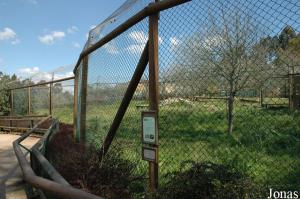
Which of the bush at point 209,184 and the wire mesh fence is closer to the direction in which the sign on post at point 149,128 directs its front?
the bush

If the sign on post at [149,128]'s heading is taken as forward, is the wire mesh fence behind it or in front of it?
behind

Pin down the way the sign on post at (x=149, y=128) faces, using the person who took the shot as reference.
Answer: facing the viewer
